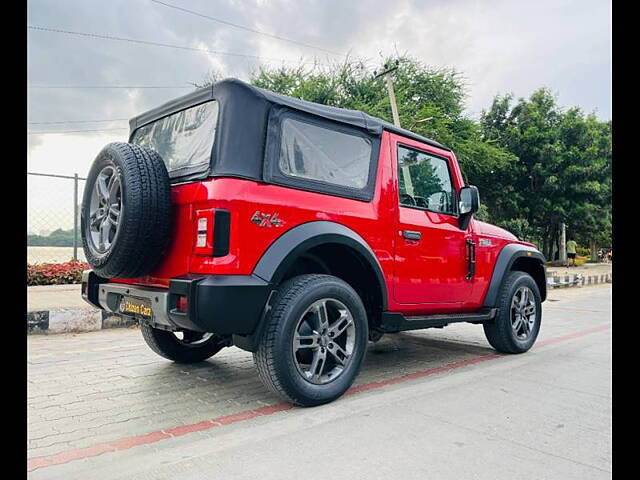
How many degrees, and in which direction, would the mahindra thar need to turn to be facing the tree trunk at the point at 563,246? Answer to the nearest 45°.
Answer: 0° — it already faces it

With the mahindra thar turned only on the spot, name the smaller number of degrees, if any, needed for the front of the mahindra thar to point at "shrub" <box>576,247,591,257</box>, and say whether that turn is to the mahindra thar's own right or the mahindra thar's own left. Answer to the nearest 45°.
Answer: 0° — it already faces it

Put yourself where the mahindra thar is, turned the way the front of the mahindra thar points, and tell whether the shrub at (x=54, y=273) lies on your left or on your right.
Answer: on your left

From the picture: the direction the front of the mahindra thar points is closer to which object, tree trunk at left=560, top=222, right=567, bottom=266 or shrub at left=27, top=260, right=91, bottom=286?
the tree trunk

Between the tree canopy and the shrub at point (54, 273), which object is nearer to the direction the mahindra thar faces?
the tree canopy

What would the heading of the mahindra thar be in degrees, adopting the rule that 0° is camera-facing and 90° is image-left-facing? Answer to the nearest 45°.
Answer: approximately 225°

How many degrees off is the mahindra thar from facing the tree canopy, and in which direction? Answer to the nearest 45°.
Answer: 0° — it already faces it

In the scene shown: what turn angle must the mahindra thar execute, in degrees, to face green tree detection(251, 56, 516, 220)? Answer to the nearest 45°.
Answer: approximately 45° to its left
